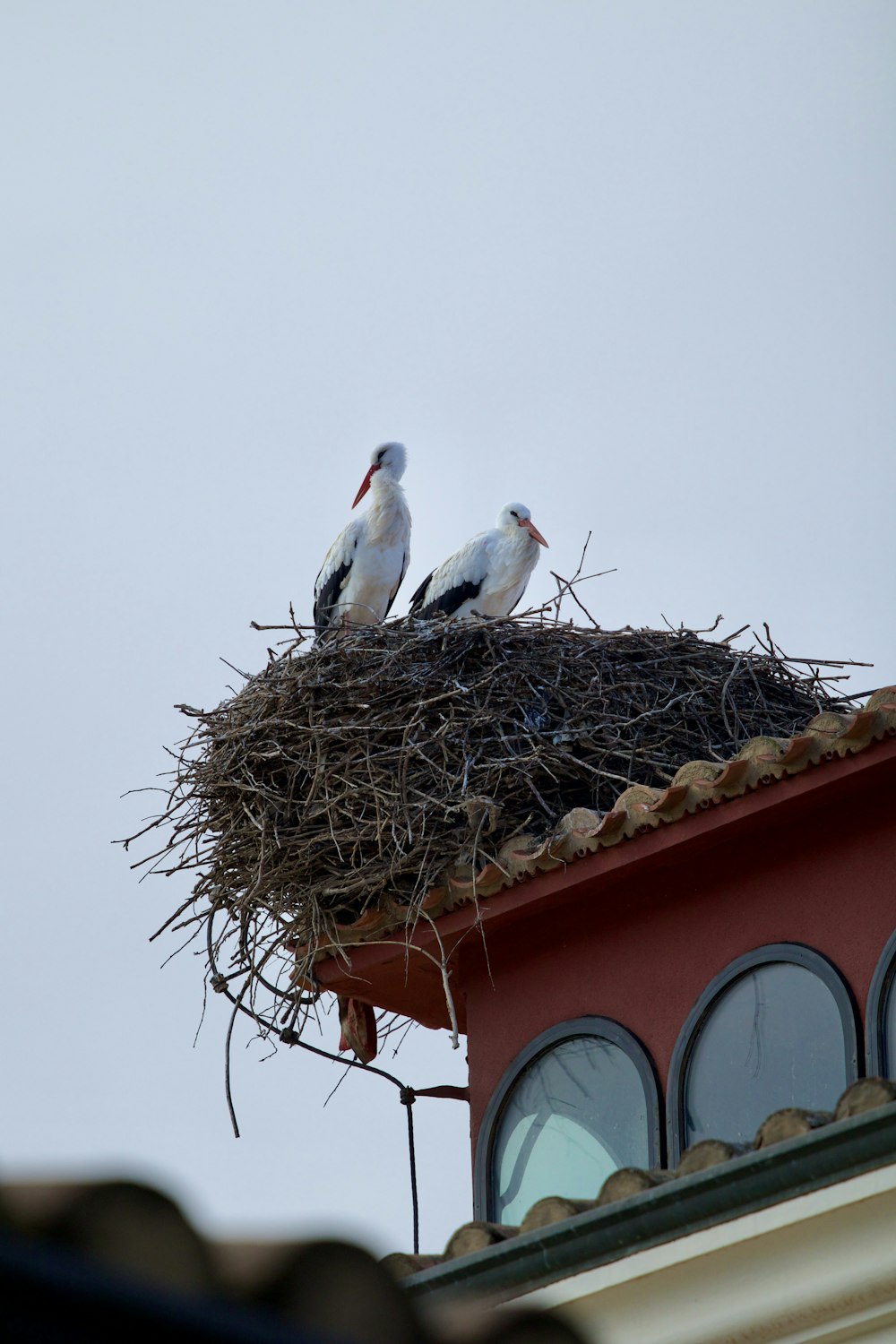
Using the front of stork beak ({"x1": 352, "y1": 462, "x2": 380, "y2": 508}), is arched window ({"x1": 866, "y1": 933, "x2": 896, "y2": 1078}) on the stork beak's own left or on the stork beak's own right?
on the stork beak's own left

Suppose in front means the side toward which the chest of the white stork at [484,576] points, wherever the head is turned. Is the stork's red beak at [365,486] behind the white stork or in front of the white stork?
behind

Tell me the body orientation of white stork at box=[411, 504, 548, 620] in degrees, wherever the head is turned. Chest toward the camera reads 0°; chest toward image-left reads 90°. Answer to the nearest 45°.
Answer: approximately 315°
